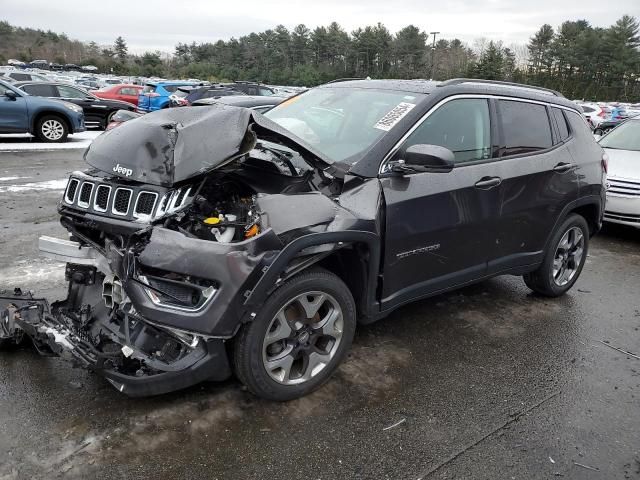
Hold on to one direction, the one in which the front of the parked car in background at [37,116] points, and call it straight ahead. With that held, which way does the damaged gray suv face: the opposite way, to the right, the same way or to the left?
the opposite way

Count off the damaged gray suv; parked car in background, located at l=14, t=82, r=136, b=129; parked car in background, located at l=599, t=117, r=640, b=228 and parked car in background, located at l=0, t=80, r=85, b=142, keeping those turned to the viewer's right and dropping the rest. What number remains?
2

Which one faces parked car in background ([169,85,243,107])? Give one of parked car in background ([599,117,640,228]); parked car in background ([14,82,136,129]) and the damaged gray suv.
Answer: parked car in background ([14,82,136,129])

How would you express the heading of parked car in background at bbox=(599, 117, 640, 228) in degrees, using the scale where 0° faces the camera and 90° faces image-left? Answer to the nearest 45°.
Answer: approximately 0°

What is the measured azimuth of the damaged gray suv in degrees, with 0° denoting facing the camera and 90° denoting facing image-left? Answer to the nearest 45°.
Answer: approximately 45°

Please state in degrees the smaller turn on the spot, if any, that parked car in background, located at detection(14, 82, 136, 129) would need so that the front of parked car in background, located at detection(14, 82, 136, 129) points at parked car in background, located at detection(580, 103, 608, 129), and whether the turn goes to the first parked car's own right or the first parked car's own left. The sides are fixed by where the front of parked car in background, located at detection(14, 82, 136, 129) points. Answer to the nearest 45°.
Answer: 0° — it already faces it

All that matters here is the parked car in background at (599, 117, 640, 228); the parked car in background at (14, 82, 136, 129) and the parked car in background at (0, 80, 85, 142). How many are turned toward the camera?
1

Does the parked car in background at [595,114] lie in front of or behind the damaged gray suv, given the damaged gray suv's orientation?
behind

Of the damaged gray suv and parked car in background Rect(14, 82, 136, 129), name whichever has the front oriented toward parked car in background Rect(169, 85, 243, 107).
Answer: parked car in background Rect(14, 82, 136, 129)

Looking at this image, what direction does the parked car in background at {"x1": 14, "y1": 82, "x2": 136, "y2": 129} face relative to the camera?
to the viewer's right

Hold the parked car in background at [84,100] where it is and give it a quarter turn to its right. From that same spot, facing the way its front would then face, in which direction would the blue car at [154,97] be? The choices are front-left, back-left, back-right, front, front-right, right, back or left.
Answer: back-left

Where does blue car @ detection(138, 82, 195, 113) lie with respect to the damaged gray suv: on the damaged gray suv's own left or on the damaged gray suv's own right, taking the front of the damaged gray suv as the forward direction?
on the damaged gray suv's own right

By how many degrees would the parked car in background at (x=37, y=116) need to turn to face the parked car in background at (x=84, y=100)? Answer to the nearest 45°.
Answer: approximately 90° to its left

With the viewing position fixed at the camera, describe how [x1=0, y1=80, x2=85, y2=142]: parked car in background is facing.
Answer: facing to the right of the viewer

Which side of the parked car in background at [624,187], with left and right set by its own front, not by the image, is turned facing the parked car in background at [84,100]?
right

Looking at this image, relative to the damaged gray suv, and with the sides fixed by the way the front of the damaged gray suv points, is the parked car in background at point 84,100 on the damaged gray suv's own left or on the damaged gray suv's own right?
on the damaged gray suv's own right

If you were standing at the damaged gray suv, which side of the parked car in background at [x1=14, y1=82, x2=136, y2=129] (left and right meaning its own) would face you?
right
